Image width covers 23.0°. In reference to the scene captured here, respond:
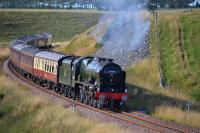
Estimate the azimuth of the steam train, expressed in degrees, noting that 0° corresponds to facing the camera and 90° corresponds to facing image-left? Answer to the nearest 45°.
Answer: approximately 315°

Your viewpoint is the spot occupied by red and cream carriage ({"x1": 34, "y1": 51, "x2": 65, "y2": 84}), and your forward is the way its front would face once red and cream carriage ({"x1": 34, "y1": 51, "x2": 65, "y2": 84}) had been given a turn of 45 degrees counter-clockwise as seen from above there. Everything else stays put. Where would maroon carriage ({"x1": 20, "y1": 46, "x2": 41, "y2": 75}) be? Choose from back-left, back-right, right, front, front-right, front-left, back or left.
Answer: left

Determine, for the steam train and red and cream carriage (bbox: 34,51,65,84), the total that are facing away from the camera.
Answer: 0
